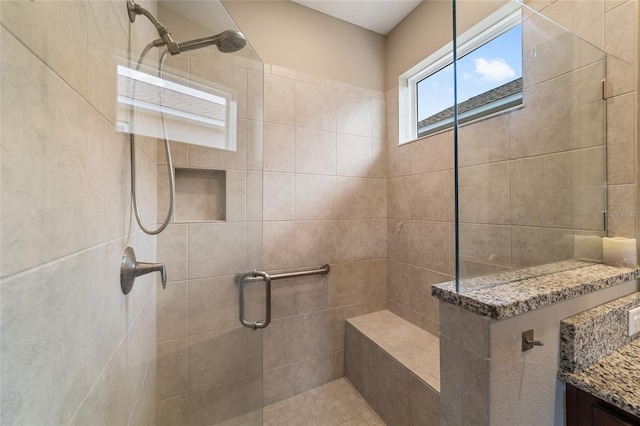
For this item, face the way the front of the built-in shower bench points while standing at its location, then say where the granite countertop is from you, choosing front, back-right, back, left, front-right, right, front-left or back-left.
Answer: left

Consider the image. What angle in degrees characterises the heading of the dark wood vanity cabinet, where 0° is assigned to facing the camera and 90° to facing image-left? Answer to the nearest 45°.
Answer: approximately 45°

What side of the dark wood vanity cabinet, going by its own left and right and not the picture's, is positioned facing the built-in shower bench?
right

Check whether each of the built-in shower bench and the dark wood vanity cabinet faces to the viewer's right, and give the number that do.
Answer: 0

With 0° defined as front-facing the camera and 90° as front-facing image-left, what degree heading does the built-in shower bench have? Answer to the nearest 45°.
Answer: approximately 45°
